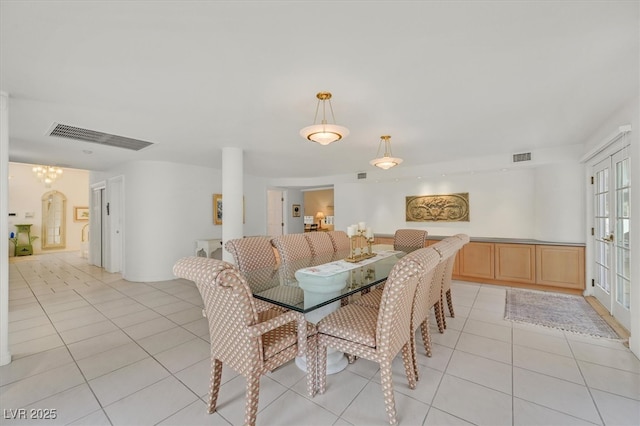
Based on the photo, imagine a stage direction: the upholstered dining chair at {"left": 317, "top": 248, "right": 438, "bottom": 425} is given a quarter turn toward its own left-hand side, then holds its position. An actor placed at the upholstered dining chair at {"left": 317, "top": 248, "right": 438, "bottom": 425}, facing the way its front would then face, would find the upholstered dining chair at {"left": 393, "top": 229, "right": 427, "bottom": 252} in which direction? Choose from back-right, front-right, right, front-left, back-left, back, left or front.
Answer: back-right

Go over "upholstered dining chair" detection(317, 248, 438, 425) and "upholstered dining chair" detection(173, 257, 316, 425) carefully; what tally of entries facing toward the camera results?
0

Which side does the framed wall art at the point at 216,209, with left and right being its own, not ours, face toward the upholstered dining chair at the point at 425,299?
front

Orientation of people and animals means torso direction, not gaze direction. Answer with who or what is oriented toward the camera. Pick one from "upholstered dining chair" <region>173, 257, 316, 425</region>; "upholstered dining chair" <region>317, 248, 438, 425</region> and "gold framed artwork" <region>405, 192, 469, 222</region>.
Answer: the gold framed artwork

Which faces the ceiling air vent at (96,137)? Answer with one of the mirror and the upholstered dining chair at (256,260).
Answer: the mirror

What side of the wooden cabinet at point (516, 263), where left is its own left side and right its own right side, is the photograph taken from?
front

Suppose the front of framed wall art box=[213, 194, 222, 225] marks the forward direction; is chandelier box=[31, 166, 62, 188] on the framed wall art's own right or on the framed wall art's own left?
on the framed wall art's own right

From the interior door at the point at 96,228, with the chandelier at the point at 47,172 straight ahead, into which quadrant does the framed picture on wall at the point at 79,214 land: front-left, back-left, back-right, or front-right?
front-right

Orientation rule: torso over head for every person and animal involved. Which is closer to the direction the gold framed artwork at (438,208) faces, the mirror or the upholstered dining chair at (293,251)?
the upholstered dining chair

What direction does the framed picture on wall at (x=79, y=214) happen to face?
toward the camera

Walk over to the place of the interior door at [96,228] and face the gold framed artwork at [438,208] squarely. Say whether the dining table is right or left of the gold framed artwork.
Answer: right

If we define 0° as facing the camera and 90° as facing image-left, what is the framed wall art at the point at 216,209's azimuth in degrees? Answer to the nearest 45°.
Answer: approximately 0°

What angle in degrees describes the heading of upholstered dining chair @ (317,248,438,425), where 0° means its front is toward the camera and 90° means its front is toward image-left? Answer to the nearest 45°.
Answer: approximately 135°

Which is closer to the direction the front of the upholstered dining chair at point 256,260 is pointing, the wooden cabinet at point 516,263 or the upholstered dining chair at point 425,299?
the upholstered dining chair
